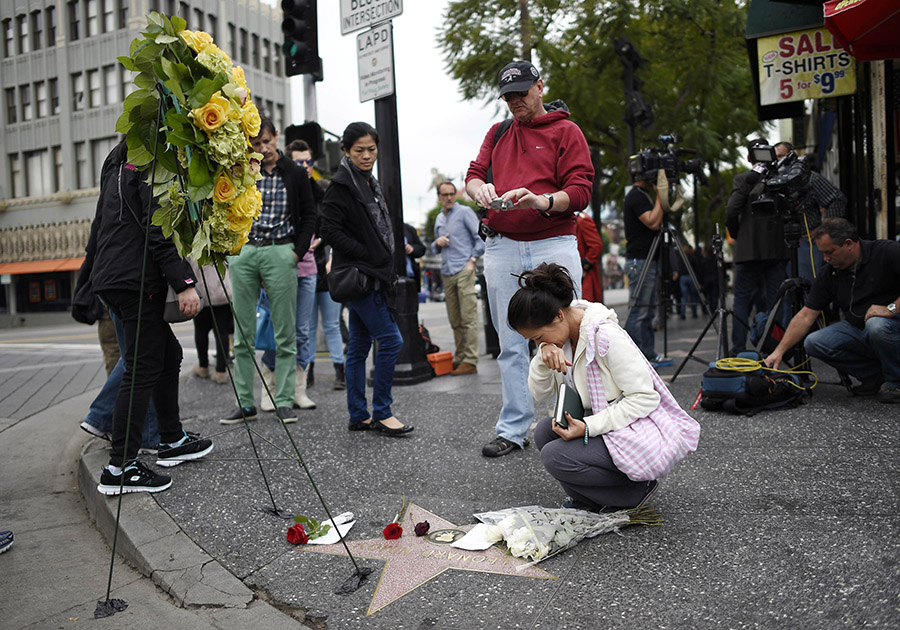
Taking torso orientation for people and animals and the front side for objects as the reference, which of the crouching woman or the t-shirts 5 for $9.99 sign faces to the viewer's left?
the crouching woman

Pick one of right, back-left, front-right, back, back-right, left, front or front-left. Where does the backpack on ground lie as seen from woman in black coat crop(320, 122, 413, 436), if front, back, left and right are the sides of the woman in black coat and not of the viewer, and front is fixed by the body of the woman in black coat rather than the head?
front-left

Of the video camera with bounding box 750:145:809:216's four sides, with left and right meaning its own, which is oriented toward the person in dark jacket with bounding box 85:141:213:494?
front

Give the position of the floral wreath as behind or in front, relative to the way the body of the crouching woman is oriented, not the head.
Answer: in front

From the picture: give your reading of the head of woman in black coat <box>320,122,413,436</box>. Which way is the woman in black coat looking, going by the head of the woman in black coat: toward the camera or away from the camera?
toward the camera

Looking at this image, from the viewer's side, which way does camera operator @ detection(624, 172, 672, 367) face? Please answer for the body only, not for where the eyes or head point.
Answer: to the viewer's right

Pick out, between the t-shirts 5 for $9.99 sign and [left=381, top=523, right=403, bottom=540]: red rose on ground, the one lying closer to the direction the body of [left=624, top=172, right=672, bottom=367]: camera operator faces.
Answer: the t-shirts 5 for $9.99 sign

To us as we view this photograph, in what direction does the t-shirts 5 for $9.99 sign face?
facing the viewer

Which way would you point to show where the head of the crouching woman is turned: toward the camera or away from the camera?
toward the camera

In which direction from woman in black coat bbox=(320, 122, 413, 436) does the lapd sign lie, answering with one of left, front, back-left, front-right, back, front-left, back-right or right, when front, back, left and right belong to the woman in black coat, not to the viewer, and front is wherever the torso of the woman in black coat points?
back-left

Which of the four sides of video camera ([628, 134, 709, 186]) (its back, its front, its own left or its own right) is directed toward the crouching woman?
right
